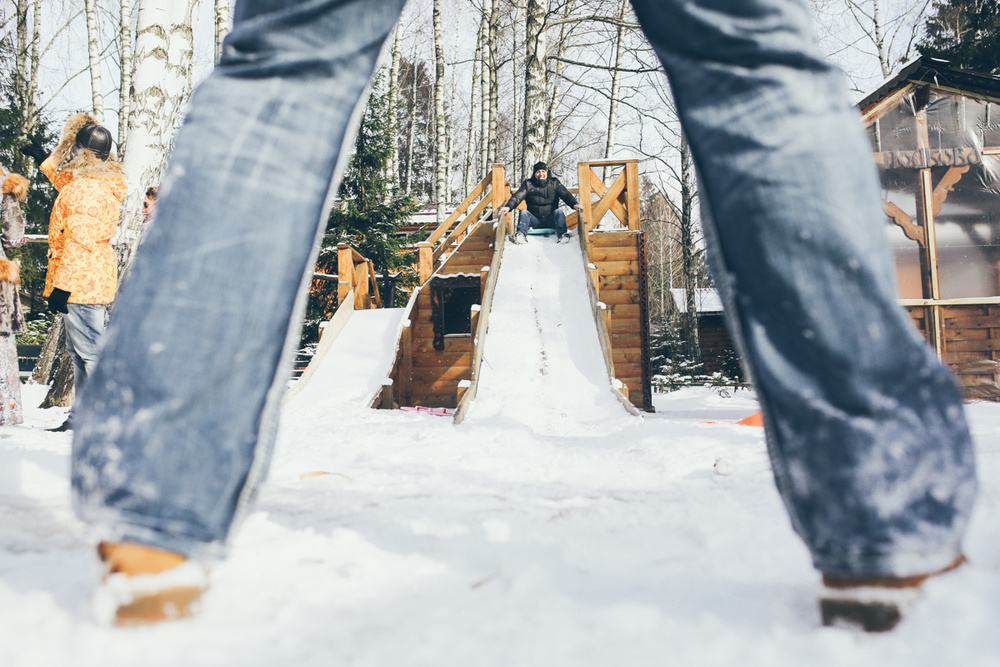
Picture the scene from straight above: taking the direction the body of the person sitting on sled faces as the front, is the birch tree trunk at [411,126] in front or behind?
behind

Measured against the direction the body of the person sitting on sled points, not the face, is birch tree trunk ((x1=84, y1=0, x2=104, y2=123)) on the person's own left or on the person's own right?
on the person's own right

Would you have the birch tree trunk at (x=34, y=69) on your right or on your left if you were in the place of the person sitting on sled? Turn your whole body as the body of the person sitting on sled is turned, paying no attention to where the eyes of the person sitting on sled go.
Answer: on your right

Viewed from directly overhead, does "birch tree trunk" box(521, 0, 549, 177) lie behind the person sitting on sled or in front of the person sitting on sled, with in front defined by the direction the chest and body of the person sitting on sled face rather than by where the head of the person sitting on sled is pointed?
behind

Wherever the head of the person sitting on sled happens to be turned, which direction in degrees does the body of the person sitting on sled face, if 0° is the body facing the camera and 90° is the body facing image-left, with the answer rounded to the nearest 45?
approximately 0°

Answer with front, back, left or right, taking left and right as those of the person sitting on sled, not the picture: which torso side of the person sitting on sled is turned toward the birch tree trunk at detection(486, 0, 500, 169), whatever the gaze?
back

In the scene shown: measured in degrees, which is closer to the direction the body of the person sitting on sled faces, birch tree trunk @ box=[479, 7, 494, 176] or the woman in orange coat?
the woman in orange coat

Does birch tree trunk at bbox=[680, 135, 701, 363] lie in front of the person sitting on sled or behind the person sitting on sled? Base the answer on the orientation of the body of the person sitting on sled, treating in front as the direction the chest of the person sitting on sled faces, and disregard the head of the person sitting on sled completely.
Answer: behind

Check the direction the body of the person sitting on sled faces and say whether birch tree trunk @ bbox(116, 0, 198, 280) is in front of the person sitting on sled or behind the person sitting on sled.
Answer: in front

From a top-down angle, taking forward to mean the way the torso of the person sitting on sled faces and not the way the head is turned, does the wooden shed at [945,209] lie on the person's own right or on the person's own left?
on the person's own left
